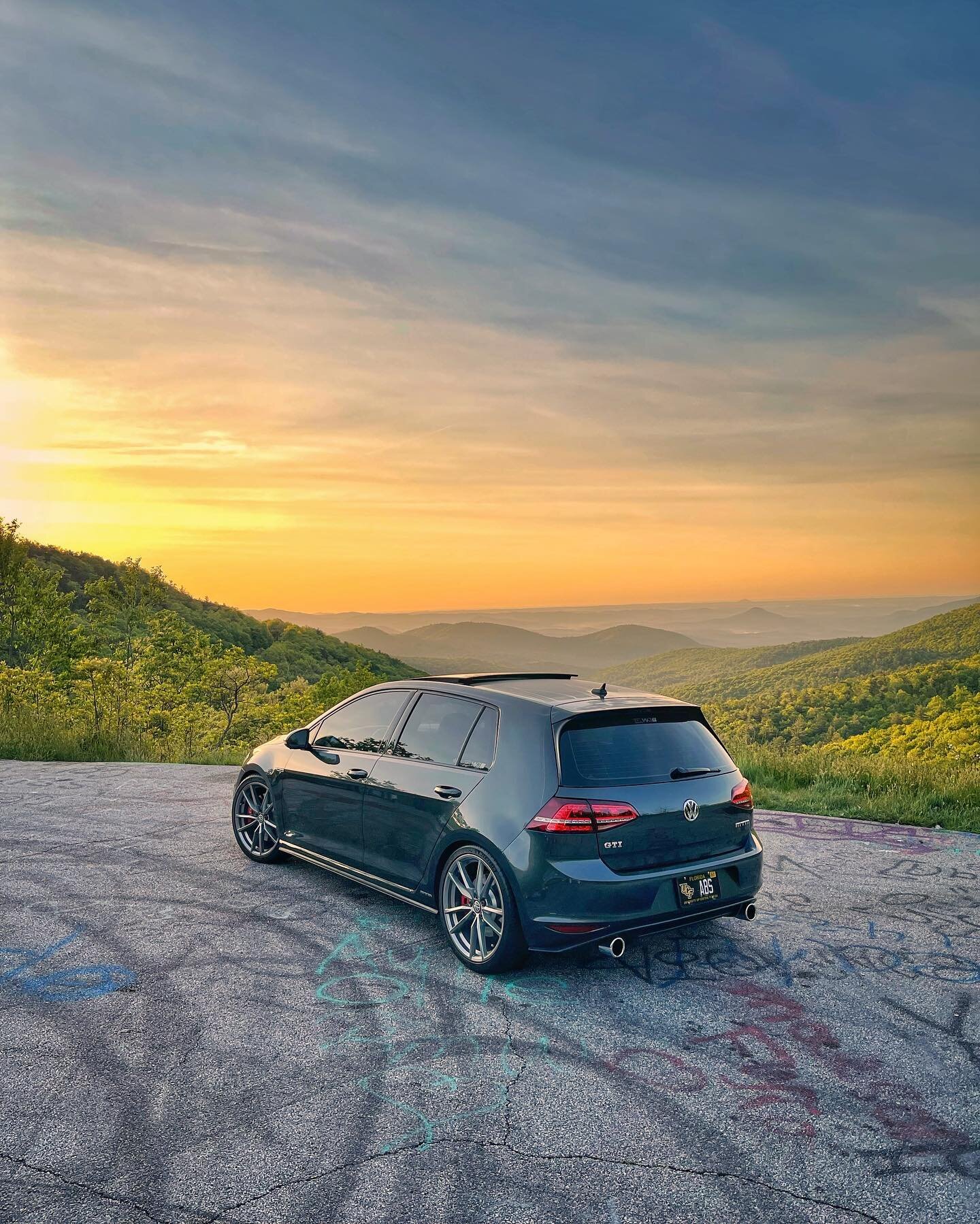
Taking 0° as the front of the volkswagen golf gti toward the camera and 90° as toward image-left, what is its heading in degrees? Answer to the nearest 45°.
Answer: approximately 135°

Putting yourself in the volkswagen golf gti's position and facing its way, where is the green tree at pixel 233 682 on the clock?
The green tree is roughly at 1 o'clock from the volkswagen golf gti.

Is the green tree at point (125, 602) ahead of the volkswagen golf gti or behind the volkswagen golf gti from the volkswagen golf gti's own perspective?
ahead

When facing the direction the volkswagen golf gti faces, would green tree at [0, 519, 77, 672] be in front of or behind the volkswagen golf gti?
in front
